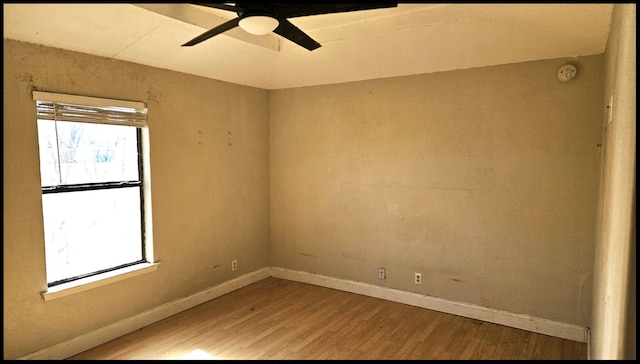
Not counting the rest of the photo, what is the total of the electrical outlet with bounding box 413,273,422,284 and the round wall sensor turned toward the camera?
2

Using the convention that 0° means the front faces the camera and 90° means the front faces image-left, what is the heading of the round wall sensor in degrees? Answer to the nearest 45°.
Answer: approximately 0°

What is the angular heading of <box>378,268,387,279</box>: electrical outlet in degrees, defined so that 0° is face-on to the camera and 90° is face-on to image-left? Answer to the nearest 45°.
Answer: approximately 0°

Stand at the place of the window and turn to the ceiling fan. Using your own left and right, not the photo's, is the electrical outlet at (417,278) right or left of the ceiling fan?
left

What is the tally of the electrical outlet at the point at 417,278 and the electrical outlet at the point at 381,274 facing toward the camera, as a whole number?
2

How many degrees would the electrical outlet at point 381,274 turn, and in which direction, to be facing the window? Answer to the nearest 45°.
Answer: approximately 45° to its right
